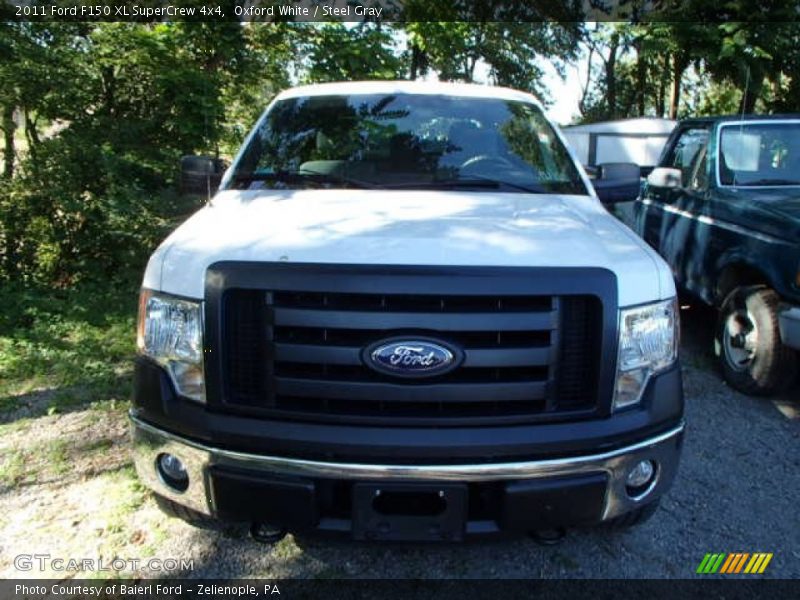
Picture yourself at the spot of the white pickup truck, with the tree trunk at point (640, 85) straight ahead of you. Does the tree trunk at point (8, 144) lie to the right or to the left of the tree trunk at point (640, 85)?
left

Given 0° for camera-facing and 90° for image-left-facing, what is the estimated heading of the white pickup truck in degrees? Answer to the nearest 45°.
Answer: approximately 0°

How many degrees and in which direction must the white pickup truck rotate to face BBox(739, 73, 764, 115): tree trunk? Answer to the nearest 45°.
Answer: approximately 135° to its left

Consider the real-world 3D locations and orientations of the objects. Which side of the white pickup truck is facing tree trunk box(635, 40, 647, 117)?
back

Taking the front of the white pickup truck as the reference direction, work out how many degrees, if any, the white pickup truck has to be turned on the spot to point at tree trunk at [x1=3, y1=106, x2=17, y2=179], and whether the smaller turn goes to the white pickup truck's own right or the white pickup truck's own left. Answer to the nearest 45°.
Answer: approximately 135° to the white pickup truck's own right

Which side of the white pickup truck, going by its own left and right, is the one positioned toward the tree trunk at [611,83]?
back
